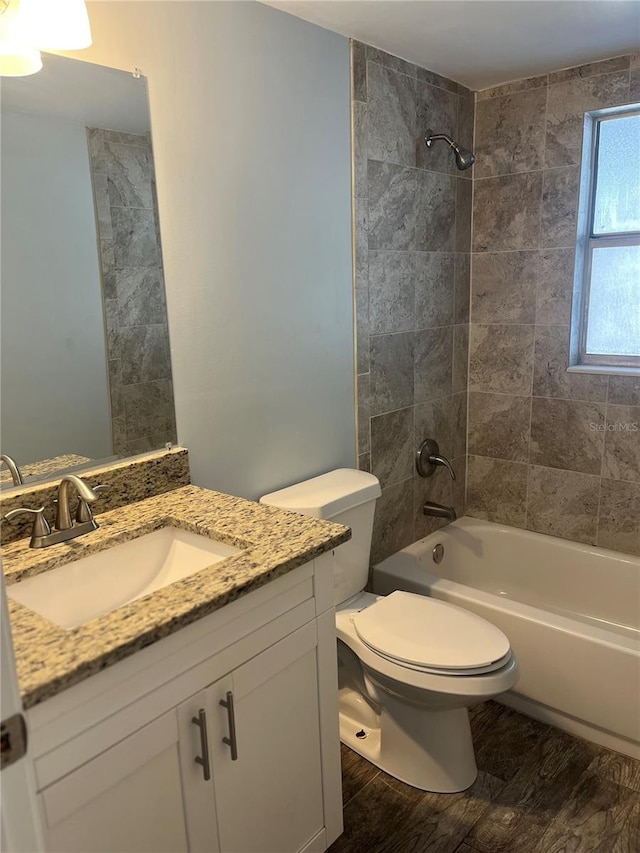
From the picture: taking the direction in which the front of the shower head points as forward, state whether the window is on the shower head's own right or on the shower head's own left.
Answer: on the shower head's own left

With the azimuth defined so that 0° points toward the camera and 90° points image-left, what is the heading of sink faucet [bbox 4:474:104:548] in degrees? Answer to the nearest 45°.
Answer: approximately 315°

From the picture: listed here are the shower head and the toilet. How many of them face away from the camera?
0

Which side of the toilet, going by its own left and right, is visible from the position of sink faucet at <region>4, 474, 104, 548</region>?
right

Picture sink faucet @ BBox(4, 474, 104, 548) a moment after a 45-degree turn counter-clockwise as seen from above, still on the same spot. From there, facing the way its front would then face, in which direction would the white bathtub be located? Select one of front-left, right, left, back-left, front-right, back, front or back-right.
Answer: front

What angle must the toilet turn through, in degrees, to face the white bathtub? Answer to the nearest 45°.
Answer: approximately 90° to its left

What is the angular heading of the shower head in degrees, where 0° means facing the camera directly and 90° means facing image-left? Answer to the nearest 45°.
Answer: approximately 315°
